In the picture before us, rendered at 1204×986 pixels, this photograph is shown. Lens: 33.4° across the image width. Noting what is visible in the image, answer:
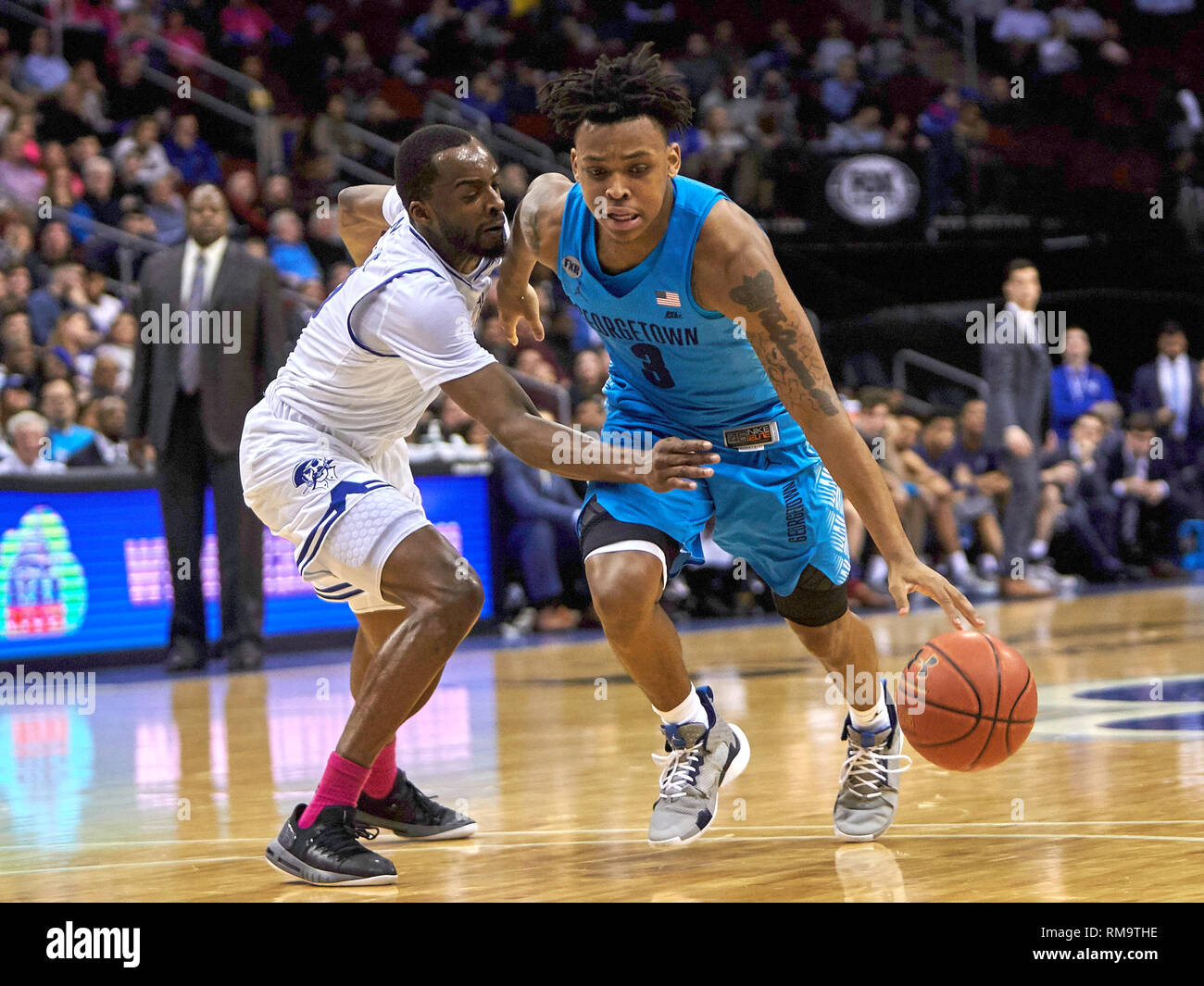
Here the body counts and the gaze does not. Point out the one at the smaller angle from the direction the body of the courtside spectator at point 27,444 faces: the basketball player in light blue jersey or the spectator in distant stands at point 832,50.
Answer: the basketball player in light blue jersey

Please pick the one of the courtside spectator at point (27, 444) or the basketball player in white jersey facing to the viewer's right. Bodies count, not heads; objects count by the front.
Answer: the basketball player in white jersey

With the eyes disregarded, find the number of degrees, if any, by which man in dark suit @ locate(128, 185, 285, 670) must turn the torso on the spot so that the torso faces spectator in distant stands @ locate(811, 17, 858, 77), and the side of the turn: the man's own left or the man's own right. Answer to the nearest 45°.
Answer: approximately 135° to the man's own left

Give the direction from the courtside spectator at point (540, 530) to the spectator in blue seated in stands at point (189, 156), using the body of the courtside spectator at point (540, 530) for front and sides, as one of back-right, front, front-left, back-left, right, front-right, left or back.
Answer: back

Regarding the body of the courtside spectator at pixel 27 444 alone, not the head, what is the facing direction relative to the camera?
toward the camera

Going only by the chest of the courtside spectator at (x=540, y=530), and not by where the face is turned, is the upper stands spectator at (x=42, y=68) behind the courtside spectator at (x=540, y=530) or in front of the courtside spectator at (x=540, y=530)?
behind

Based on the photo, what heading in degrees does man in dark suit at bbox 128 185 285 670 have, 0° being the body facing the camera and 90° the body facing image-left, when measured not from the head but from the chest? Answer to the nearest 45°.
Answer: approximately 0°

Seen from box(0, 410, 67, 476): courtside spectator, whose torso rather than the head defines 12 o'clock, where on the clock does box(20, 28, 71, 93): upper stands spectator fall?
box(20, 28, 71, 93): upper stands spectator is roughly at 6 o'clock from box(0, 410, 67, 476): courtside spectator.

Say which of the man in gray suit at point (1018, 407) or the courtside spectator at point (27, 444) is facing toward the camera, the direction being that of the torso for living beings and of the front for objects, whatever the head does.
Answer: the courtside spectator

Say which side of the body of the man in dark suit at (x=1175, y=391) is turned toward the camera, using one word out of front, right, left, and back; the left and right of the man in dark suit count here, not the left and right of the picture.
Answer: front

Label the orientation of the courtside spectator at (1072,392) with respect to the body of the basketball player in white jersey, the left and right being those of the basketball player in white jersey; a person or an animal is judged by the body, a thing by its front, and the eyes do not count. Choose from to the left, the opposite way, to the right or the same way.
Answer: to the right

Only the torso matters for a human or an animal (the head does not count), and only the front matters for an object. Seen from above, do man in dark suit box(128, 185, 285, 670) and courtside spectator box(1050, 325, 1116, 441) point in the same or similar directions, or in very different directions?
same or similar directions

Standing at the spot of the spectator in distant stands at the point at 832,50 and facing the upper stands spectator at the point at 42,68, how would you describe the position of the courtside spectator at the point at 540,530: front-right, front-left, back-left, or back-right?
front-left

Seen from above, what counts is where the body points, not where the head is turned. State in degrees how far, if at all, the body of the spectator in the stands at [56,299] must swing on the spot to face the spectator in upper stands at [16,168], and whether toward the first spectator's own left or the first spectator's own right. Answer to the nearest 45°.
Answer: approximately 135° to the first spectator's own left

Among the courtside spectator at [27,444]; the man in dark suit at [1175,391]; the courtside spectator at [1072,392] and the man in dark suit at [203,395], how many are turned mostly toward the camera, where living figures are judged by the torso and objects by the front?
4
